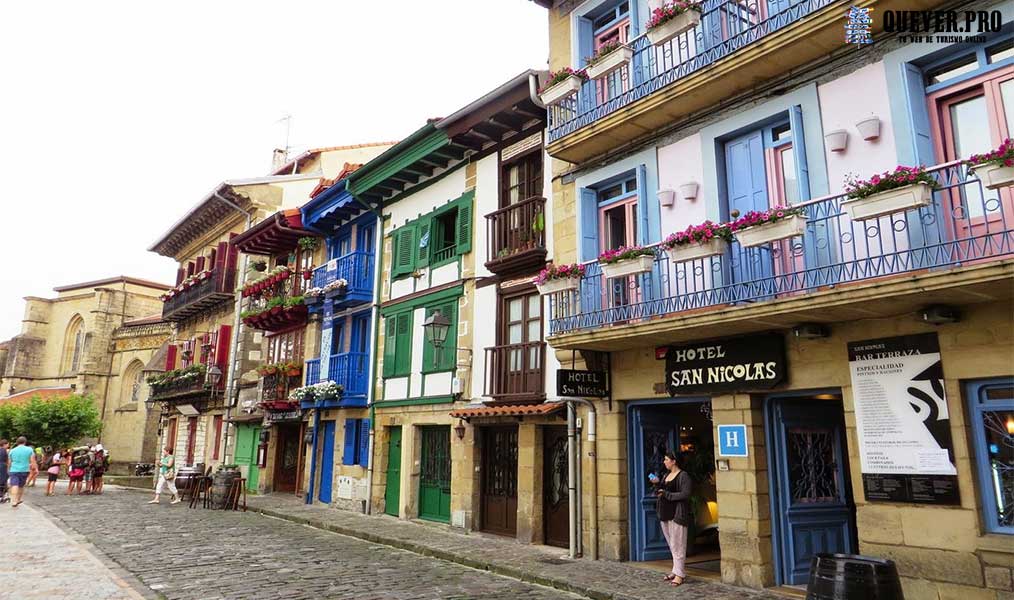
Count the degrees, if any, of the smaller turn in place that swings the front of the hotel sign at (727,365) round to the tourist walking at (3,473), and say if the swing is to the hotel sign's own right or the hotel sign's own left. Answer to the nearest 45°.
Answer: approximately 45° to the hotel sign's own right

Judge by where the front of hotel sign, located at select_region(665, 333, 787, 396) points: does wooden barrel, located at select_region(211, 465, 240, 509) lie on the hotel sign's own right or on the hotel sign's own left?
on the hotel sign's own right

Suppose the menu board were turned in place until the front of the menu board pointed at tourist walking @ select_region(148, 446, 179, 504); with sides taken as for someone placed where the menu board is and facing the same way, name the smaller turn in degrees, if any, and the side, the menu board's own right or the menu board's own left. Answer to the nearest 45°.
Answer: approximately 45° to the menu board's own right

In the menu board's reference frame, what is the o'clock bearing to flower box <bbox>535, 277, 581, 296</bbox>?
The flower box is roughly at 2 o'clock from the menu board.

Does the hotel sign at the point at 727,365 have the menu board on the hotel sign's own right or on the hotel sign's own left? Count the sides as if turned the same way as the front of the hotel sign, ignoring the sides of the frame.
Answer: on the hotel sign's own left

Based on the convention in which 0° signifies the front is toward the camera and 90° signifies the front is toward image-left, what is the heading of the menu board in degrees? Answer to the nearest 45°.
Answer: approximately 45°

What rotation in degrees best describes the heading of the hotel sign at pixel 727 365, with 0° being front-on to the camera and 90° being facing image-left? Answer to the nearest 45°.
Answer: approximately 45°

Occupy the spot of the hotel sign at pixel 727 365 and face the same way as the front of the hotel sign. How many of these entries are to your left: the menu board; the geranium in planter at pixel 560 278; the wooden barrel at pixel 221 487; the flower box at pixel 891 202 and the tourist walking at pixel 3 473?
2

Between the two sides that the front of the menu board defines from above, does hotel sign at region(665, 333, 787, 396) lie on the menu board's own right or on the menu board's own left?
on the menu board's own right

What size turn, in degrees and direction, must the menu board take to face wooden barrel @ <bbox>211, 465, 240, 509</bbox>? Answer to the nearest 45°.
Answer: approximately 45° to its right

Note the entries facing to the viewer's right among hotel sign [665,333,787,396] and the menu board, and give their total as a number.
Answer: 0

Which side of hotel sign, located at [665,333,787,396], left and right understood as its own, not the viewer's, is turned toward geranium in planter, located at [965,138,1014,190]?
left
